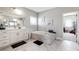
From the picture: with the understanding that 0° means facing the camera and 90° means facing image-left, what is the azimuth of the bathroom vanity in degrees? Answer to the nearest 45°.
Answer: approximately 315°
